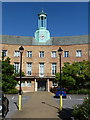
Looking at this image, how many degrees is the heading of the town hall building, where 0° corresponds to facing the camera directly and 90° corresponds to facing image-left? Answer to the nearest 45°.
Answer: approximately 0°

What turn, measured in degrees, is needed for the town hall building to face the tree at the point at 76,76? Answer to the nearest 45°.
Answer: approximately 45° to its left

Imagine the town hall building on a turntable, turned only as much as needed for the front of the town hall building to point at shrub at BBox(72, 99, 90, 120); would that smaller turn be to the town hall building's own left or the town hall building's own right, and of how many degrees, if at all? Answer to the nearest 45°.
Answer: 0° — it already faces it

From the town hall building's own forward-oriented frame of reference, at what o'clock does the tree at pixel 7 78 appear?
The tree is roughly at 1 o'clock from the town hall building.
